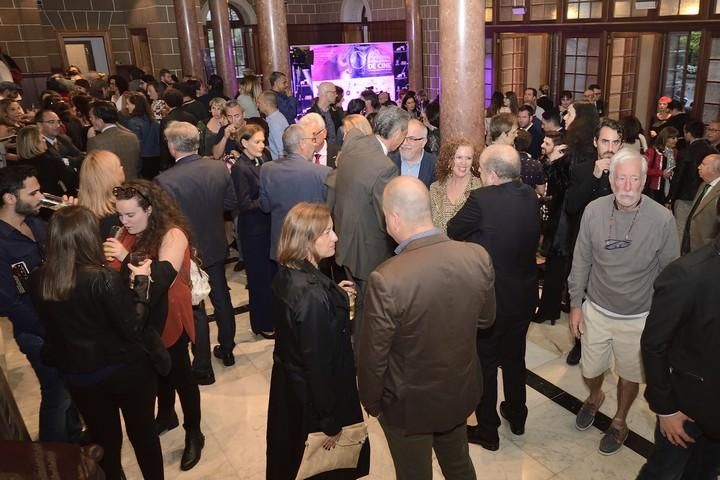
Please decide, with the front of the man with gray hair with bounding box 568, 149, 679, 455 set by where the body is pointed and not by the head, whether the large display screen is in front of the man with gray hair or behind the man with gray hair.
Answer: behind

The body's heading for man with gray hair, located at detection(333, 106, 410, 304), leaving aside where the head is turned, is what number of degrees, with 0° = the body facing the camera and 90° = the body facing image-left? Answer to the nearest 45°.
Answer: approximately 225°

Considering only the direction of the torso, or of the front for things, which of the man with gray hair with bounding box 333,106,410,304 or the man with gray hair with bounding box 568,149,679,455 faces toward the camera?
the man with gray hair with bounding box 568,149,679,455

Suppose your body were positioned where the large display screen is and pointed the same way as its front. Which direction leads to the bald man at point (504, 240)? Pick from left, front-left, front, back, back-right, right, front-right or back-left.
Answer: front

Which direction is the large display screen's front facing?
toward the camera

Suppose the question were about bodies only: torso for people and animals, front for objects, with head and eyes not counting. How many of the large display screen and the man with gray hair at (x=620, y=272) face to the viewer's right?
0

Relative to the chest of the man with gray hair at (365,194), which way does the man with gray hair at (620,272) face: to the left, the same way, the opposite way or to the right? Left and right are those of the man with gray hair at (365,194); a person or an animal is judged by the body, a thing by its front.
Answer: the opposite way

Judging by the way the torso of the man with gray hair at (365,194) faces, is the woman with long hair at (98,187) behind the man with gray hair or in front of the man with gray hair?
behind

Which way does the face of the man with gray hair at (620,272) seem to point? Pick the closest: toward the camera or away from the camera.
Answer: toward the camera

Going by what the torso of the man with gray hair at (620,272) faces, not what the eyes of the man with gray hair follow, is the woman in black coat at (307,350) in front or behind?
in front

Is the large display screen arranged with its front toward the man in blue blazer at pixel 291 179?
yes
